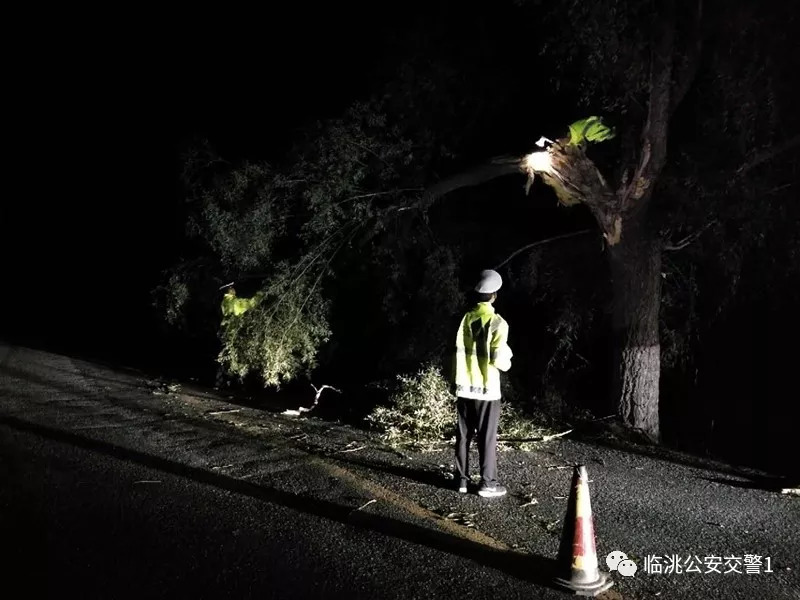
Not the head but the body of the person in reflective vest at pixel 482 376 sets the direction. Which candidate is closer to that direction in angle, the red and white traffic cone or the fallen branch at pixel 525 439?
the fallen branch

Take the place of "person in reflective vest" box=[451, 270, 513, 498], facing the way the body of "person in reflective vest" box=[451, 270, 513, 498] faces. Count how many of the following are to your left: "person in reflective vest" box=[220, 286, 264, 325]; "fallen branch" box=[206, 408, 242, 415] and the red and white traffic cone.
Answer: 2

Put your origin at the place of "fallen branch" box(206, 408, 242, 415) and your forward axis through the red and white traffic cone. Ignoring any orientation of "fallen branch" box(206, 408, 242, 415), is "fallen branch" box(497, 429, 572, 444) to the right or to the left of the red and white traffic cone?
left

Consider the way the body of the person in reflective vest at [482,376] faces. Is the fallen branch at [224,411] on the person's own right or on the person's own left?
on the person's own left

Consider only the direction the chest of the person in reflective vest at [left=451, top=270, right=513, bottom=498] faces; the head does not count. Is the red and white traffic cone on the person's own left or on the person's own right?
on the person's own right

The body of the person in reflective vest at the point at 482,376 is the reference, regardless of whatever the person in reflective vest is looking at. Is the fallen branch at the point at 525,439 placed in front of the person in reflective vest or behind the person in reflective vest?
in front

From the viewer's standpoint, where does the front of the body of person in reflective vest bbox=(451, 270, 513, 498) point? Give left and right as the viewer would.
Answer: facing away from the viewer and to the right of the viewer

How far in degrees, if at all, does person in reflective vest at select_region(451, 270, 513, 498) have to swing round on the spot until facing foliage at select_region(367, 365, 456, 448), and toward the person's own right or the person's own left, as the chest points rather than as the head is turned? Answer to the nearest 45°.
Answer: approximately 45° to the person's own left

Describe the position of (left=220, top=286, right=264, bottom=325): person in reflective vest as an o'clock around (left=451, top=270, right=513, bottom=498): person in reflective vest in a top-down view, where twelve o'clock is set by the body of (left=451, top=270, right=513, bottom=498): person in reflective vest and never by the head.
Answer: (left=220, top=286, right=264, bottom=325): person in reflective vest is roughly at 9 o'clock from (left=451, top=270, right=513, bottom=498): person in reflective vest.

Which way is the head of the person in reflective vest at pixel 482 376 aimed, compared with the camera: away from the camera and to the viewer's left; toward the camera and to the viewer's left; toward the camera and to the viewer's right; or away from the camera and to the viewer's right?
away from the camera and to the viewer's right
